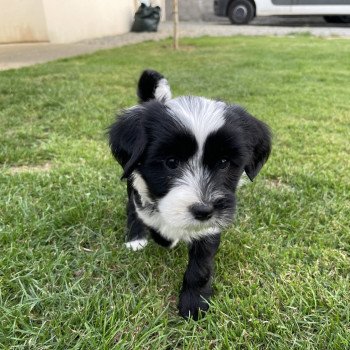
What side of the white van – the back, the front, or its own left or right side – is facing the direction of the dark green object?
front

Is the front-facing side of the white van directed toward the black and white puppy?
no

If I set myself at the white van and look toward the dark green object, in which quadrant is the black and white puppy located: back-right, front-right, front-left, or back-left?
front-left

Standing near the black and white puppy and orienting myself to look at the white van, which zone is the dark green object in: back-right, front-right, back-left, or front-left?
front-left

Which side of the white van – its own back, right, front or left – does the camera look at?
left
